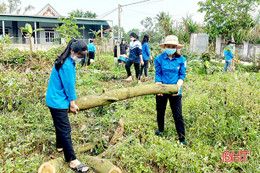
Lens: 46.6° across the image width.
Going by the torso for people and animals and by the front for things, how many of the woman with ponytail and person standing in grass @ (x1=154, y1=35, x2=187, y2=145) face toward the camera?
1

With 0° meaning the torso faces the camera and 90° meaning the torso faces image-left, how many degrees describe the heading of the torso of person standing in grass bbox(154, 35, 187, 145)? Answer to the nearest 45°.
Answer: approximately 0°

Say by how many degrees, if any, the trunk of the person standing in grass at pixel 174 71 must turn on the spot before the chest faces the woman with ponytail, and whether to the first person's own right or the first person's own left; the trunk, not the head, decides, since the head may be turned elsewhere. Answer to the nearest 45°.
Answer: approximately 45° to the first person's own right

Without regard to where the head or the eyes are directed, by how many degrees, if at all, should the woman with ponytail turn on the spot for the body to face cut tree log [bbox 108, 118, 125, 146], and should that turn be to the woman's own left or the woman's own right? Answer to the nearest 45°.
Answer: approximately 45° to the woman's own left

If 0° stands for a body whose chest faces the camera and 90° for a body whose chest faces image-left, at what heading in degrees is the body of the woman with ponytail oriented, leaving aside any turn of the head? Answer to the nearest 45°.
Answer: approximately 270°

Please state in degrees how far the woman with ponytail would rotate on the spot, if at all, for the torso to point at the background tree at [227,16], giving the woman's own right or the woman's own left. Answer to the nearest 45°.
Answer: approximately 45° to the woman's own left

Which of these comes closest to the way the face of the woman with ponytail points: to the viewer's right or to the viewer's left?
to the viewer's right
